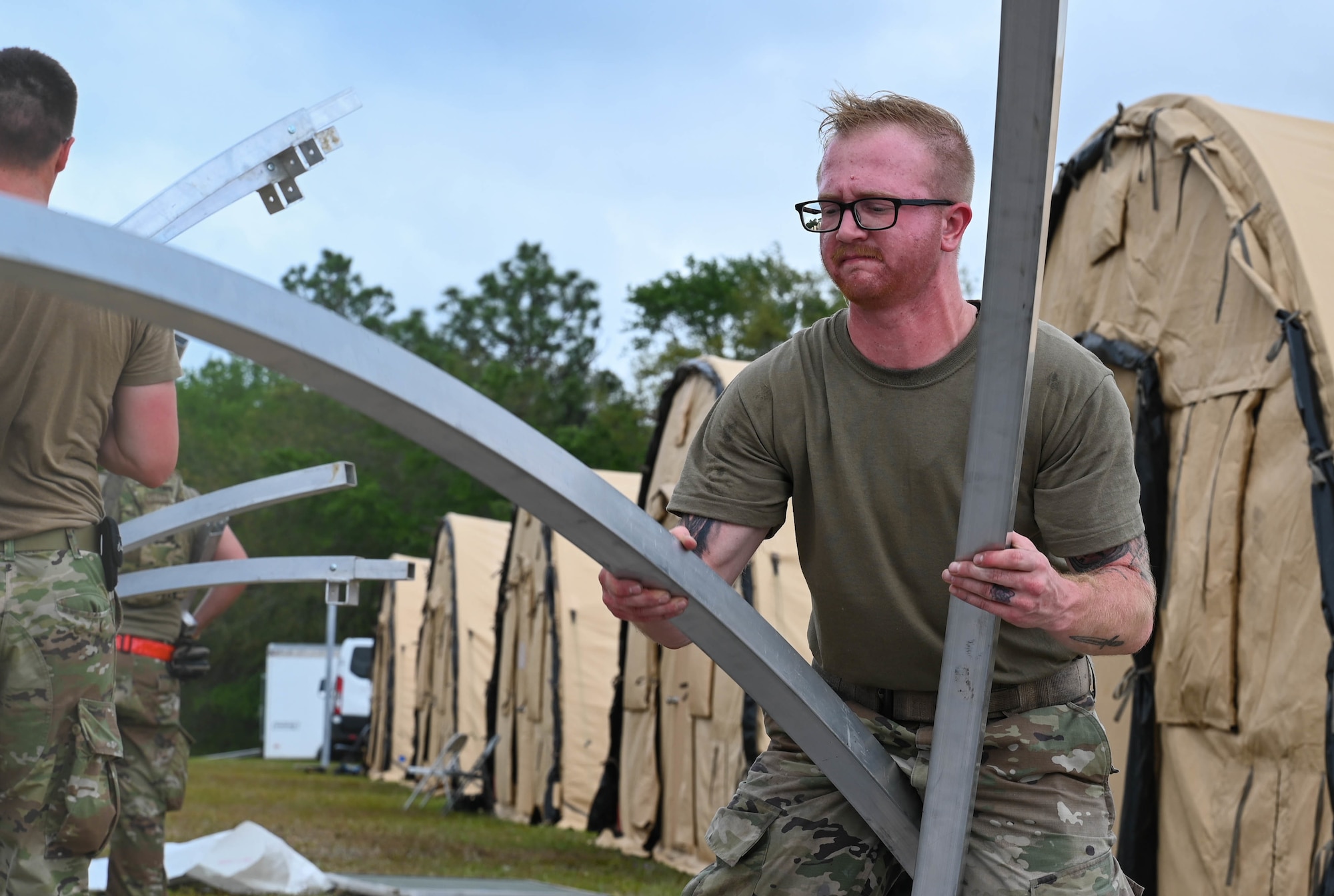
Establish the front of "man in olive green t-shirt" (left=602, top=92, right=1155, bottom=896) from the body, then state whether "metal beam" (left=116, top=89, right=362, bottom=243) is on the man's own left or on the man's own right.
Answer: on the man's own right

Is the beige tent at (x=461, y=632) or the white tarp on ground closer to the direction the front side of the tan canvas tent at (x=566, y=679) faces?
the white tarp on ground

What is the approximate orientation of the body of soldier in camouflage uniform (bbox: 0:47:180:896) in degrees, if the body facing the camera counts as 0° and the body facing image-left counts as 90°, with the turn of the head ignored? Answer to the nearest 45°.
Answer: approximately 180°

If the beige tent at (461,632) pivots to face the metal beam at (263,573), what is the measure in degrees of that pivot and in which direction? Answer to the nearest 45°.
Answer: approximately 45° to its left

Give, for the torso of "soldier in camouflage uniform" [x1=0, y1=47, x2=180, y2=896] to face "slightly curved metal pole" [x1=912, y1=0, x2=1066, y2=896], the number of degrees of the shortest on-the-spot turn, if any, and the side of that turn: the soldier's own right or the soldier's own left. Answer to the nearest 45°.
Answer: approximately 135° to the soldier's own right

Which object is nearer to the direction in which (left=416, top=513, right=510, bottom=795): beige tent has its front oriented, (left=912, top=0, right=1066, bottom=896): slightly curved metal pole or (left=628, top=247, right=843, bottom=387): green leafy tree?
the slightly curved metal pole

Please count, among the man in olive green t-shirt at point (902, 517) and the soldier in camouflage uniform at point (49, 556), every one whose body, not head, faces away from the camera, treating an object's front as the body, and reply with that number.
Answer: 1

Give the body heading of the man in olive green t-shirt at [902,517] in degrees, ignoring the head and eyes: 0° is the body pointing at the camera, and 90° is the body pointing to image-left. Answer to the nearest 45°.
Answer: approximately 45°

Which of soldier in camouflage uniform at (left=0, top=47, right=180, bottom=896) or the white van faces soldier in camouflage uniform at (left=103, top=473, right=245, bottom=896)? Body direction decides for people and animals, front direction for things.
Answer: soldier in camouflage uniform at (left=0, top=47, right=180, bottom=896)

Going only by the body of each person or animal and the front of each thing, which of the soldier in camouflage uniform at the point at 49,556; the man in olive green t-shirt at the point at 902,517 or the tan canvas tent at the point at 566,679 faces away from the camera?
the soldier in camouflage uniform

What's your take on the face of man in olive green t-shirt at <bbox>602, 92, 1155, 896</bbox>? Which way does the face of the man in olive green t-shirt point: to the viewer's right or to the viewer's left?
to the viewer's left

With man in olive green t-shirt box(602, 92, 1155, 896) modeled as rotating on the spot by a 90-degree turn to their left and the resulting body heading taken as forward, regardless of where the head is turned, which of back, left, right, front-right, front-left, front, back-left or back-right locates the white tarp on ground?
back
